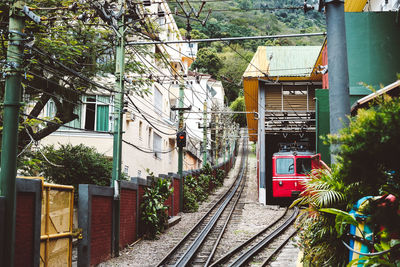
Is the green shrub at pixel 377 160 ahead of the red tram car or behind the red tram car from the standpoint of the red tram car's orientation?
ahead

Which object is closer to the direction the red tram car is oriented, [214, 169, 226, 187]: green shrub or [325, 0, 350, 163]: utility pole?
the utility pole

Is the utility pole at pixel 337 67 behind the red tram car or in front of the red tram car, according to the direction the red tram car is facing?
in front

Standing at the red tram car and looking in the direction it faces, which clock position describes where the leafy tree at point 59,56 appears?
The leafy tree is roughly at 1 o'clock from the red tram car.

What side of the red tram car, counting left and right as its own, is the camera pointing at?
front

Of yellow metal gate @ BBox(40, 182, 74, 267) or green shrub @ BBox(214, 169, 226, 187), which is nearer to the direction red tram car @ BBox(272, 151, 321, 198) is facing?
the yellow metal gate

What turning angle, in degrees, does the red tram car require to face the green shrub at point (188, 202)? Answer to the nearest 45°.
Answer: approximately 90° to its right

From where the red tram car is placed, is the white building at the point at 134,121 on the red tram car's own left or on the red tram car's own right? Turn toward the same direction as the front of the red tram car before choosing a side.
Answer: on the red tram car's own right

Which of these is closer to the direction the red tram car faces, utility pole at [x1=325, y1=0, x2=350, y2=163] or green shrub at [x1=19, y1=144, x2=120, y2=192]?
the utility pole

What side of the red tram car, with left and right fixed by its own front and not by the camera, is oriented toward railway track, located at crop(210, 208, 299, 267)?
front
